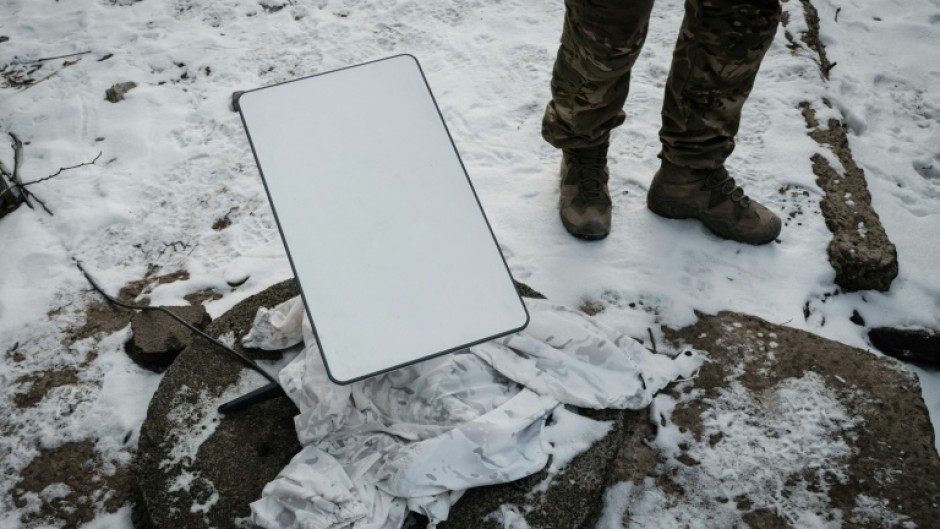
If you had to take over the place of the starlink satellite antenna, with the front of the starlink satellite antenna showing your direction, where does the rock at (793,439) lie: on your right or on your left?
on your left

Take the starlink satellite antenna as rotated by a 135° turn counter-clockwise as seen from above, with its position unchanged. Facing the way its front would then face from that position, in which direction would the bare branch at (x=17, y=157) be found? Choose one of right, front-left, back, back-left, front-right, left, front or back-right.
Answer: left

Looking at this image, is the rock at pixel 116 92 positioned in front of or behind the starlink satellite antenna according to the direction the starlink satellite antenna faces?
behind

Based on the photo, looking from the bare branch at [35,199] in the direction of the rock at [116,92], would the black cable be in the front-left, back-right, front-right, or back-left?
back-right

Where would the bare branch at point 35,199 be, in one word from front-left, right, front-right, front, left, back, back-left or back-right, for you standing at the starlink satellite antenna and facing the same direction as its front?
back-right

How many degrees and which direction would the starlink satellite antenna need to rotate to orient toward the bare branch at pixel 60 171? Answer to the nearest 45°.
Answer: approximately 135° to its right

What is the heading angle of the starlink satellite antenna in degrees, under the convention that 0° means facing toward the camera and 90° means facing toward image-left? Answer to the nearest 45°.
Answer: approximately 0°

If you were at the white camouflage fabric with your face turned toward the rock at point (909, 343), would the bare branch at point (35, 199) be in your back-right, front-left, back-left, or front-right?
back-left

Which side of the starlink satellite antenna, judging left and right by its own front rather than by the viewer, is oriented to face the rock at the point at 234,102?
back

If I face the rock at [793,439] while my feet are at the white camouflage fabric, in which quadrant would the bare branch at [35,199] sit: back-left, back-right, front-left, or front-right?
back-left
